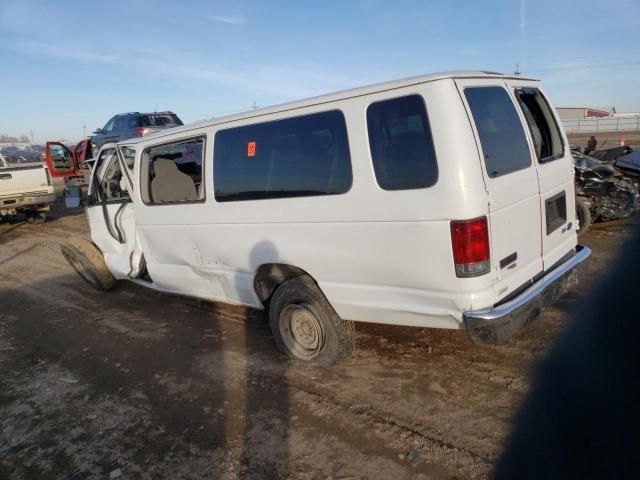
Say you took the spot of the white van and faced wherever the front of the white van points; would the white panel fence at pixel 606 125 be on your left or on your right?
on your right

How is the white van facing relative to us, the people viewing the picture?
facing away from the viewer and to the left of the viewer

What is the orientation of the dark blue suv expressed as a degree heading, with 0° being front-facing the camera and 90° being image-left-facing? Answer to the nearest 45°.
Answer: approximately 135°

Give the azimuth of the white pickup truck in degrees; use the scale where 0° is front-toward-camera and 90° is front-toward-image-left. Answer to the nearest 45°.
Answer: approximately 135°

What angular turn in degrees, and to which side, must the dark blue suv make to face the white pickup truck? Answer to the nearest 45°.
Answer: approximately 90° to its left

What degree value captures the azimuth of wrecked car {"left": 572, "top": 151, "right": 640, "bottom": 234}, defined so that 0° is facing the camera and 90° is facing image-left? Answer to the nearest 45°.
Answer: approximately 315°
